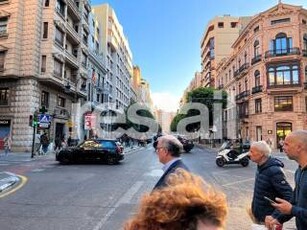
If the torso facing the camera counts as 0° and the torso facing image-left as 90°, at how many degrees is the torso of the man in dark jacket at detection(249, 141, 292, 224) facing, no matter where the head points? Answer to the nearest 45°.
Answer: approximately 90°

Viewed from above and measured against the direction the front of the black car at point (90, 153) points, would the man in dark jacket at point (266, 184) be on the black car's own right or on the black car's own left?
on the black car's own left

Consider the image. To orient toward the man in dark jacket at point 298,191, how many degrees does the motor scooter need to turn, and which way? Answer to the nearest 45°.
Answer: approximately 90° to its left

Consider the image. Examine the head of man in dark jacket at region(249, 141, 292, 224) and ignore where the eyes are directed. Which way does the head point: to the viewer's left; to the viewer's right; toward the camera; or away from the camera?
to the viewer's left

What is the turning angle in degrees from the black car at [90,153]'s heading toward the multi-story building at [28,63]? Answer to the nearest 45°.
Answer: approximately 45° to its right

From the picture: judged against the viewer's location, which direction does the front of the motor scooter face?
facing to the left of the viewer

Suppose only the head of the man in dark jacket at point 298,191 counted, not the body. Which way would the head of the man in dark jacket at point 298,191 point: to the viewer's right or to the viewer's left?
to the viewer's left
